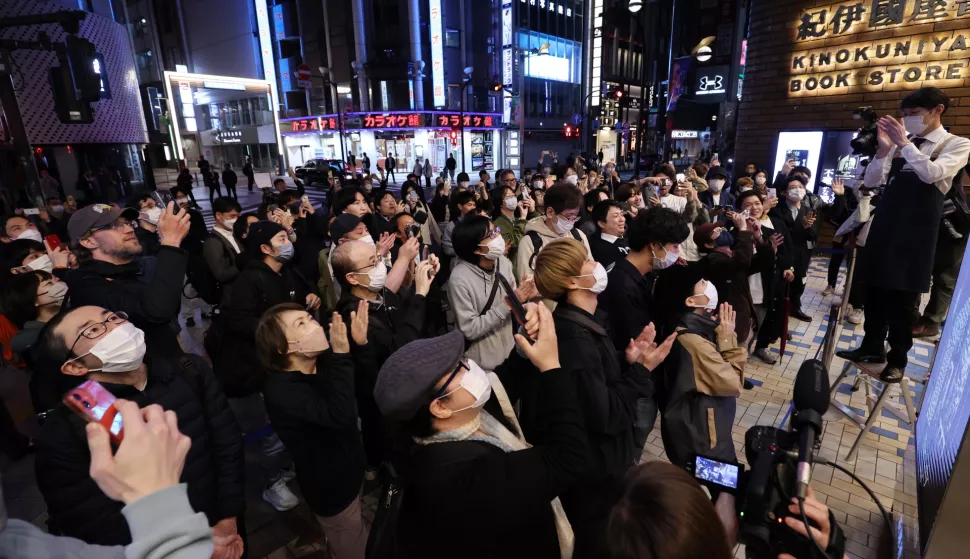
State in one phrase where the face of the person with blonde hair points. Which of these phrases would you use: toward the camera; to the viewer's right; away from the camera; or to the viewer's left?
to the viewer's right

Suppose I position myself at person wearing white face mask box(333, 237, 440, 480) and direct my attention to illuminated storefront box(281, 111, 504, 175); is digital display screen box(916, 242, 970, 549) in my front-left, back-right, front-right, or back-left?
back-right

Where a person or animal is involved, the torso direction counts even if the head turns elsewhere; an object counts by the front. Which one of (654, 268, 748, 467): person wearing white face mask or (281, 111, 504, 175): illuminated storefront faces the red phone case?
the illuminated storefront

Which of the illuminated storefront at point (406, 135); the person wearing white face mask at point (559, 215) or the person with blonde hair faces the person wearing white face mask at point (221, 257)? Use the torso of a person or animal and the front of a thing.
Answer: the illuminated storefront

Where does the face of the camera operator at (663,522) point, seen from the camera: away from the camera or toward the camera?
away from the camera

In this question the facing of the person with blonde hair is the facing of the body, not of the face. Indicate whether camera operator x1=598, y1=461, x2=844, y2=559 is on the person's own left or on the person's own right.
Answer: on the person's own right

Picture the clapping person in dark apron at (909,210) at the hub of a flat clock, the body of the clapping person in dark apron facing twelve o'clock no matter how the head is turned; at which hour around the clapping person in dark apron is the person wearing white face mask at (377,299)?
The person wearing white face mask is roughly at 12 o'clock from the clapping person in dark apron.
